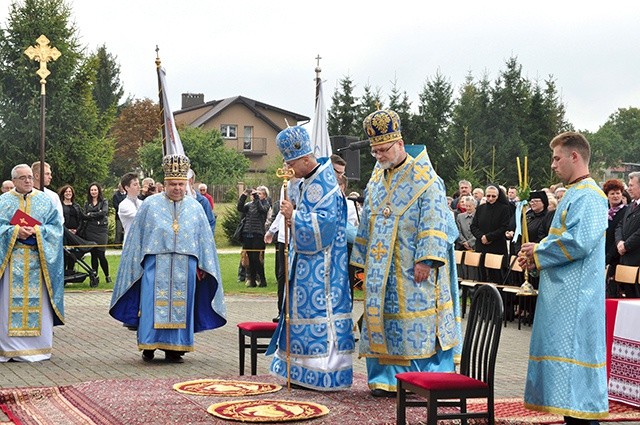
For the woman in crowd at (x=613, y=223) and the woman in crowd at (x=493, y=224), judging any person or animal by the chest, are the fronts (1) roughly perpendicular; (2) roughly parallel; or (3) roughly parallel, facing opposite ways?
roughly parallel

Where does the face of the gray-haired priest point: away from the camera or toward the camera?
toward the camera

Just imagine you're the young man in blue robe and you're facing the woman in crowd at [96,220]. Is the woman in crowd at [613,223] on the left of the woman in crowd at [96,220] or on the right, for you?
right

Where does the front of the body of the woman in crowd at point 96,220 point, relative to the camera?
toward the camera

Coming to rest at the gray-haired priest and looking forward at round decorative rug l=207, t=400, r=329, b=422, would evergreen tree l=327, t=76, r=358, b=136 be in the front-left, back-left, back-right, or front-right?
back-left

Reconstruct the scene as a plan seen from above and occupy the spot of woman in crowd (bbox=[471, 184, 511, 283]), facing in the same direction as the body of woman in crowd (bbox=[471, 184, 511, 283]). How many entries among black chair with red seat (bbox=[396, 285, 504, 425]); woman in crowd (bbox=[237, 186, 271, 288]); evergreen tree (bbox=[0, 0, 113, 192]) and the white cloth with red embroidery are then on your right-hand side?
2

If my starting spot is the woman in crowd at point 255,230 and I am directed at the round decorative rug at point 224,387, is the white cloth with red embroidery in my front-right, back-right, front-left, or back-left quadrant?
front-left

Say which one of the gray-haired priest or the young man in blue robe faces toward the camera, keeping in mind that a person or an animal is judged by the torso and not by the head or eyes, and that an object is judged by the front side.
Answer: the gray-haired priest

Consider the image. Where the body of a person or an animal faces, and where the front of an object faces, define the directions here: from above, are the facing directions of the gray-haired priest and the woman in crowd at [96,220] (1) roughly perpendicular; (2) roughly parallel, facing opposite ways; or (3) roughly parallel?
roughly parallel

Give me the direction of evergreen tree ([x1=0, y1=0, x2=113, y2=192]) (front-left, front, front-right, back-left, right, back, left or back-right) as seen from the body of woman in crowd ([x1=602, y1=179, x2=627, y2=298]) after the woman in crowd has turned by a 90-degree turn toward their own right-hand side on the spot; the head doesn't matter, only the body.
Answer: front

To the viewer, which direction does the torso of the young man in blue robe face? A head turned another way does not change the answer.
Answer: to the viewer's left

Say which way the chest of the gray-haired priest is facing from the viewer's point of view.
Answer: toward the camera

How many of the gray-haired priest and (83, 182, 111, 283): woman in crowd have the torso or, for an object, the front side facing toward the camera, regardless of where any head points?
2

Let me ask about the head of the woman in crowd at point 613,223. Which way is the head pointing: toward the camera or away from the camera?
toward the camera

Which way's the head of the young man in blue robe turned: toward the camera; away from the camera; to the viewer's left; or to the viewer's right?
to the viewer's left

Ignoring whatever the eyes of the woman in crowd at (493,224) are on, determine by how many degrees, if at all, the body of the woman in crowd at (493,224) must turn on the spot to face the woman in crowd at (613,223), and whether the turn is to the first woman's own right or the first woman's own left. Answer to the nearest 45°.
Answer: approximately 90° to the first woman's own left

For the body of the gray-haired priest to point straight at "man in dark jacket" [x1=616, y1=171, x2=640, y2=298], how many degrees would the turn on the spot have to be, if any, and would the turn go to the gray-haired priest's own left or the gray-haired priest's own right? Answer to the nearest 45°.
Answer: approximately 90° to the gray-haired priest's own left
